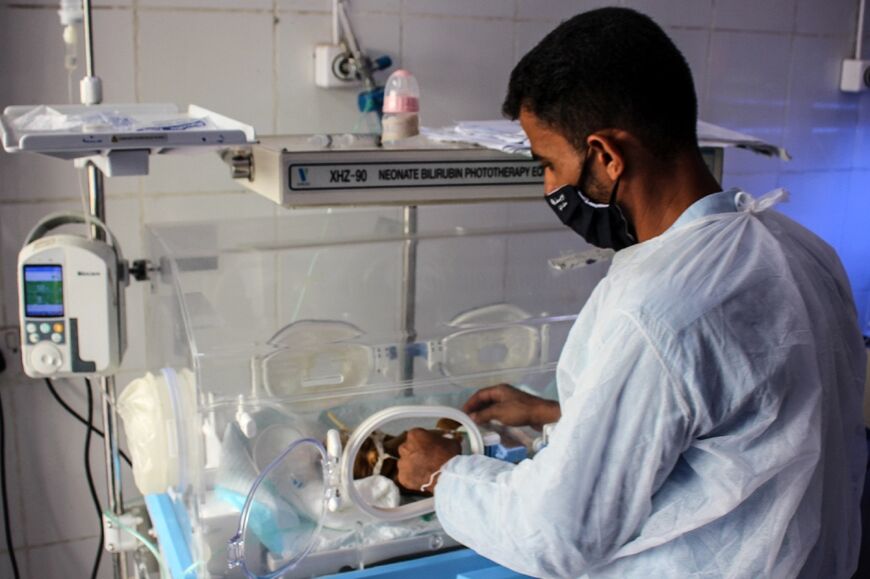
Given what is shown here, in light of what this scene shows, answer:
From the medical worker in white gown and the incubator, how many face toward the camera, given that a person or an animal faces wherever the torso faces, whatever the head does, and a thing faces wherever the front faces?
1

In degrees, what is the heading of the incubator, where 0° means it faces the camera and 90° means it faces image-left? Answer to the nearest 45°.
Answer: approximately 0°

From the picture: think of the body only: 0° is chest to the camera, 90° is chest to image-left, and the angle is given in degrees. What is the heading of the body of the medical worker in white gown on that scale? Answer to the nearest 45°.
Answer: approximately 135°

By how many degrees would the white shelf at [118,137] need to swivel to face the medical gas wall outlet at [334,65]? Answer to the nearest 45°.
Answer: approximately 135° to its left

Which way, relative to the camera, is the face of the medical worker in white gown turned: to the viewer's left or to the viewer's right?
to the viewer's left

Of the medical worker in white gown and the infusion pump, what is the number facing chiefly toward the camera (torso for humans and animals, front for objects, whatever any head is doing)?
1
